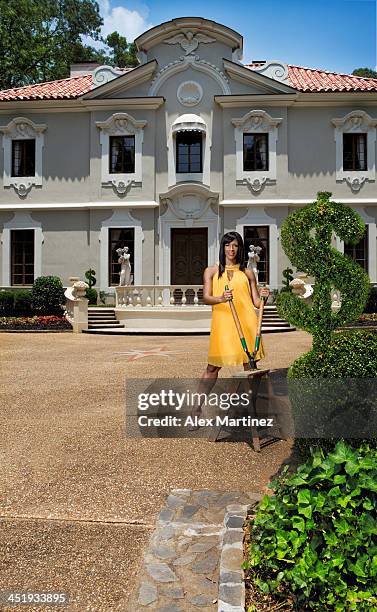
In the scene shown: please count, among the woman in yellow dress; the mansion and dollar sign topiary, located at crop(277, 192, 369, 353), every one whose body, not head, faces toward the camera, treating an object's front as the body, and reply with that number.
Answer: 3

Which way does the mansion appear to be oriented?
toward the camera

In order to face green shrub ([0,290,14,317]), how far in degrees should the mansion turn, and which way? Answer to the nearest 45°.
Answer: approximately 90° to its right

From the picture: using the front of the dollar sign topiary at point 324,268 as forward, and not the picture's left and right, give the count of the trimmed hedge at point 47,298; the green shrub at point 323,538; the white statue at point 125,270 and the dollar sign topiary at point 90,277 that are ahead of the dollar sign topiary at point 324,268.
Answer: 1

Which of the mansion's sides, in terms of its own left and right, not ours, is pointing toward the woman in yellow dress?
front

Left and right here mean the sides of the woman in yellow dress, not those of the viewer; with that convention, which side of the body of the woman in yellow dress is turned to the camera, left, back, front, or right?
front

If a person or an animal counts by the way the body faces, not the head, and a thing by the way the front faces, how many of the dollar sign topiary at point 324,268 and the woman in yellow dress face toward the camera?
2

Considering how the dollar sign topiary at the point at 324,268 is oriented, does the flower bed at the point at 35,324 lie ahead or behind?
behind

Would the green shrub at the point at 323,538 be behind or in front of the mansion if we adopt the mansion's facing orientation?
in front

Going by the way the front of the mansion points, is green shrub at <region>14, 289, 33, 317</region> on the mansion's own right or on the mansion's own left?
on the mansion's own right

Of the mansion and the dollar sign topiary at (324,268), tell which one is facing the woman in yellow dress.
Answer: the mansion
